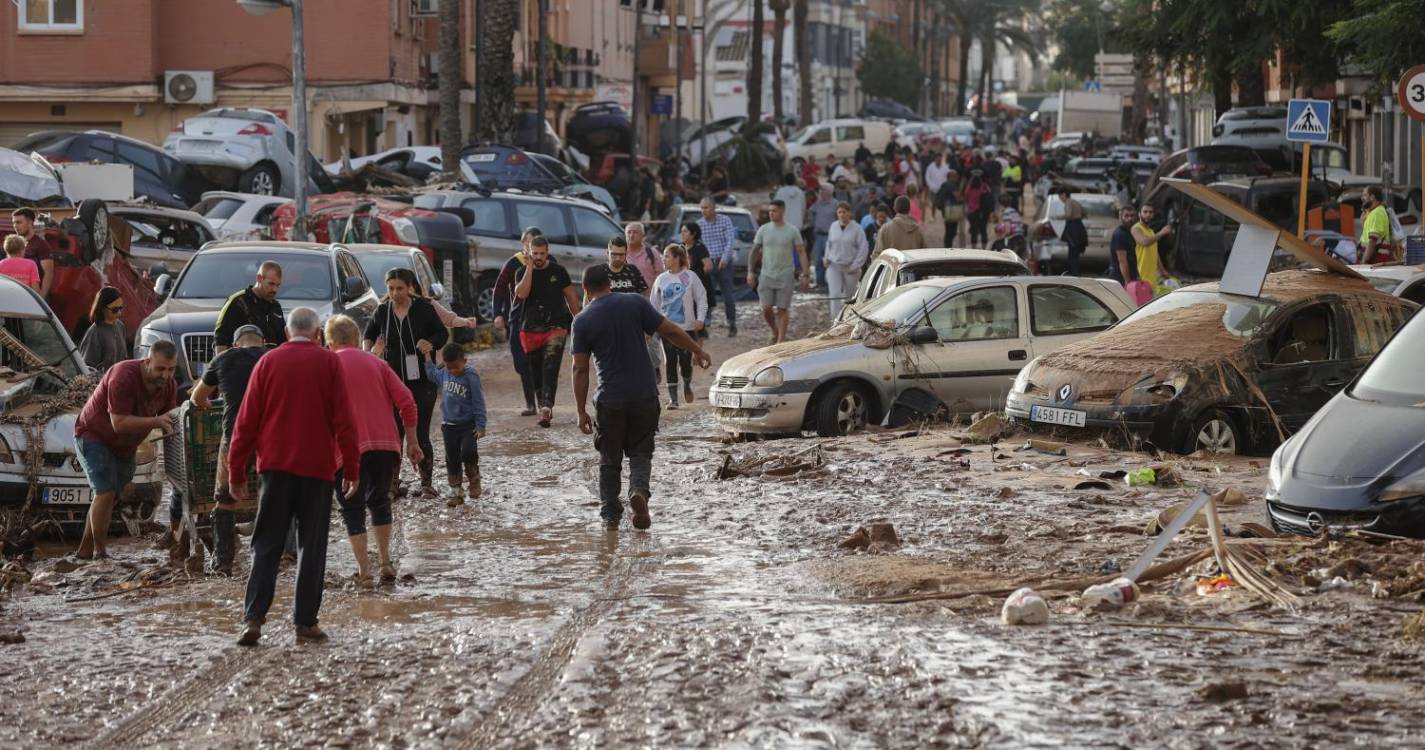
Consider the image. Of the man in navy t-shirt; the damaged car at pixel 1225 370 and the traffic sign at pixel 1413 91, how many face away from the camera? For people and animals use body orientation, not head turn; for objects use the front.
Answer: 1

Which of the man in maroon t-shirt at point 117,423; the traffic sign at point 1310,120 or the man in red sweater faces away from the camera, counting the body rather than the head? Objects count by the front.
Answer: the man in red sweater

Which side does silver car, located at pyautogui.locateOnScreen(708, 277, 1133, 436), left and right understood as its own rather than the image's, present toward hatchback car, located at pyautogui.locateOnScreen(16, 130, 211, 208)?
right

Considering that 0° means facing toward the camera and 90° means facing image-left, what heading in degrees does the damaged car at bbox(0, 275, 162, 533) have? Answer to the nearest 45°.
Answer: approximately 315°

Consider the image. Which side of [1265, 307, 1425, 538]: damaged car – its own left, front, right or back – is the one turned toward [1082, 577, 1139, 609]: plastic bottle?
front

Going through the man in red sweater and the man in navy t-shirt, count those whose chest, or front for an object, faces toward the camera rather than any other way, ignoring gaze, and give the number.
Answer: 0

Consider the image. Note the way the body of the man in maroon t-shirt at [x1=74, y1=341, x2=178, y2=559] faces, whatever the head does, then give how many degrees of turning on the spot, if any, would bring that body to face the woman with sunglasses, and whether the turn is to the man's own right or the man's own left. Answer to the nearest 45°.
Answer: approximately 135° to the man's own left

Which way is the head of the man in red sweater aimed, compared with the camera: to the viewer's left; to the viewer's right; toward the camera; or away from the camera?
away from the camera

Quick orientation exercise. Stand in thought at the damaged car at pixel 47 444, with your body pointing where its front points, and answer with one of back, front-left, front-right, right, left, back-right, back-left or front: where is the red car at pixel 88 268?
back-left

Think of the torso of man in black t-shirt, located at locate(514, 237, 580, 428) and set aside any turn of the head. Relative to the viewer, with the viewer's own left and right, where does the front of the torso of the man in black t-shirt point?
facing the viewer

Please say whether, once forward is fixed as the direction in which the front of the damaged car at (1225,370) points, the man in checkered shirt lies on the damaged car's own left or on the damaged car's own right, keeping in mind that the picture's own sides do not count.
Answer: on the damaged car's own right

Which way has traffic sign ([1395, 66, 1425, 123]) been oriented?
toward the camera

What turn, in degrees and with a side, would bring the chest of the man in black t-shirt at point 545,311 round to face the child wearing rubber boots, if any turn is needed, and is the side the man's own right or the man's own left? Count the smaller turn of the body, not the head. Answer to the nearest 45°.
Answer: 0° — they already face them

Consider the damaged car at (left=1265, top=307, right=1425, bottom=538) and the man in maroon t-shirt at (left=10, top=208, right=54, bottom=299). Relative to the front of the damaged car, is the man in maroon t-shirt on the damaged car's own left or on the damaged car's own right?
on the damaged car's own right

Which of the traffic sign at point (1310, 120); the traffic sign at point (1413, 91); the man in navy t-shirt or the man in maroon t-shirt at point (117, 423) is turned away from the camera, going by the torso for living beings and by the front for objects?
the man in navy t-shirt

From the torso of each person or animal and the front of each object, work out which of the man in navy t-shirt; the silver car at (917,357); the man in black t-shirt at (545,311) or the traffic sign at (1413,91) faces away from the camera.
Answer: the man in navy t-shirt

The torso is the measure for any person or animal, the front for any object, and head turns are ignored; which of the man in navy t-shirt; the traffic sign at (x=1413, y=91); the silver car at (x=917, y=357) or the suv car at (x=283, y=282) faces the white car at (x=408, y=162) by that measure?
the man in navy t-shirt

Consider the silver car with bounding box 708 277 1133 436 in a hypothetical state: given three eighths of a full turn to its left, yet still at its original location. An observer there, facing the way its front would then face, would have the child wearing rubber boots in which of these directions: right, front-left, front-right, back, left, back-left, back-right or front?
back-right

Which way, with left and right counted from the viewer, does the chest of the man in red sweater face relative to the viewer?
facing away from the viewer
